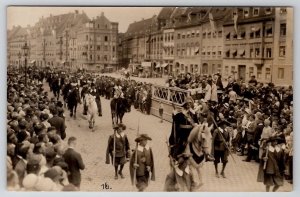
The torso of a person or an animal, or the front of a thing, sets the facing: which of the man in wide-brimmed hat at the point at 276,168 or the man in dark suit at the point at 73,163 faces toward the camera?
the man in wide-brimmed hat

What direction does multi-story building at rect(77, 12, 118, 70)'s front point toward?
toward the camera

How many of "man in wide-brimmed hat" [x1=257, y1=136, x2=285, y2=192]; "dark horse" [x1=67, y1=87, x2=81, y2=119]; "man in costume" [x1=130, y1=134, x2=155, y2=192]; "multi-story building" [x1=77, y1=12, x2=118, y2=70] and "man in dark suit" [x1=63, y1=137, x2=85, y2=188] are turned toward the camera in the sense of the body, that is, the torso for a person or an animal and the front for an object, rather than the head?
4

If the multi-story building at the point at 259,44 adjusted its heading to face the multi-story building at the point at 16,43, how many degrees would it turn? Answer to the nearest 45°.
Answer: approximately 45° to its right

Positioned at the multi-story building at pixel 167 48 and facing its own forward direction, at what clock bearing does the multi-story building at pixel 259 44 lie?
the multi-story building at pixel 259 44 is roughly at 8 o'clock from the multi-story building at pixel 167 48.

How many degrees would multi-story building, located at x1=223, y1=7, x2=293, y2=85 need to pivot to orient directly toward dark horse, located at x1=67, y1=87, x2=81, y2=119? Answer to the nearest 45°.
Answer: approximately 45° to its right

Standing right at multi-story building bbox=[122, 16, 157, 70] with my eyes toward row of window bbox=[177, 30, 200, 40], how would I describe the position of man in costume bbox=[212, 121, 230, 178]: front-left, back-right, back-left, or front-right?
front-right

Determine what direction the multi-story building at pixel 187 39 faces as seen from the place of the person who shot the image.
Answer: facing the viewer and to the left of the viewer

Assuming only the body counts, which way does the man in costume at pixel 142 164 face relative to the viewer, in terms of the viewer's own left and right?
facing the viewer

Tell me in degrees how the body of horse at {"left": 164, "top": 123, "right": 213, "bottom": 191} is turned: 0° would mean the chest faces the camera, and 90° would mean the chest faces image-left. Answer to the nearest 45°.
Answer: approximately 315°

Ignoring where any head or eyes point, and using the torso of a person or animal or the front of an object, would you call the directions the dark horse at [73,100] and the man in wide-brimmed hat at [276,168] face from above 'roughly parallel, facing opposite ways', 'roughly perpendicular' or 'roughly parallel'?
roughly parallel

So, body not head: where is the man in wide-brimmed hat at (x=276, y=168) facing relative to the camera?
toward the camera

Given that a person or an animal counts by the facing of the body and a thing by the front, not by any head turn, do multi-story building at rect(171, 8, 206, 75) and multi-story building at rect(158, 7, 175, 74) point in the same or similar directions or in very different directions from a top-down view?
same or similar directions
